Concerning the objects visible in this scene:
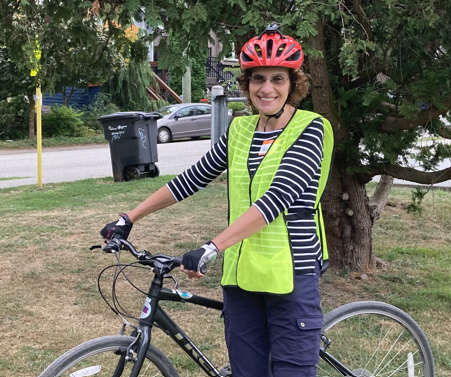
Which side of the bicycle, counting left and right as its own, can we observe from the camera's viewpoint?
left

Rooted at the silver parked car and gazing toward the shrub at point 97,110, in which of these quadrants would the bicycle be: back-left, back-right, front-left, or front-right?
back-left

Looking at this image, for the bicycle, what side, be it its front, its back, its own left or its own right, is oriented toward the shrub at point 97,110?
right

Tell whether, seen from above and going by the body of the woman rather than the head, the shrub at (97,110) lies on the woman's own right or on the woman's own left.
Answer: on the woman's own right

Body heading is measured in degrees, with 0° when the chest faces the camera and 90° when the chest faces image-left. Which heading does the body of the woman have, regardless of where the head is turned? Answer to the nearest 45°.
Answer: approximately 45°

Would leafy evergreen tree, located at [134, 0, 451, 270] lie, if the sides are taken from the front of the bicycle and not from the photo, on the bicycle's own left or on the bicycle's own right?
on the bicycle's own right

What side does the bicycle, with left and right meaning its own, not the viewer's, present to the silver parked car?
right

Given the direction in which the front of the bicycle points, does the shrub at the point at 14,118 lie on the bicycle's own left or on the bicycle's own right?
on the bicycle's own right
